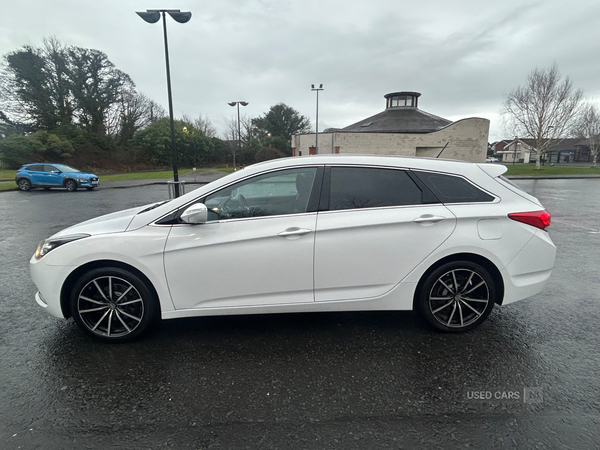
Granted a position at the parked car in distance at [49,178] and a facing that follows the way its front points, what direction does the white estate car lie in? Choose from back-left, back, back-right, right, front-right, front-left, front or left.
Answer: front-right

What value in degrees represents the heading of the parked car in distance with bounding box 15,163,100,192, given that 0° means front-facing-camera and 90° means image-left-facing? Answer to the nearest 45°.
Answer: approximately 315°

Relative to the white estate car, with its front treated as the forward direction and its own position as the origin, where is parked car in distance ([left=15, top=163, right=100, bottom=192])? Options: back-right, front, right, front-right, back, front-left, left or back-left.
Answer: front-right

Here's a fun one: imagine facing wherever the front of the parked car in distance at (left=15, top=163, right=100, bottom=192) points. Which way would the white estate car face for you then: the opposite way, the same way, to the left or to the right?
the opposite way

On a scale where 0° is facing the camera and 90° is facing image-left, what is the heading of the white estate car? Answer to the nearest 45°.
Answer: approximately 90°

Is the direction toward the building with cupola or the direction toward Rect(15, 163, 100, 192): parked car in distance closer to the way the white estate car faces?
the parked car in distance

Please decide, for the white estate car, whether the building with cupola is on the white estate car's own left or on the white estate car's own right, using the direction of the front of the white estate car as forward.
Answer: on the white estate car's own right

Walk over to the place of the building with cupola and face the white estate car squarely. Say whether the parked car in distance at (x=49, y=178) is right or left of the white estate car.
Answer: right

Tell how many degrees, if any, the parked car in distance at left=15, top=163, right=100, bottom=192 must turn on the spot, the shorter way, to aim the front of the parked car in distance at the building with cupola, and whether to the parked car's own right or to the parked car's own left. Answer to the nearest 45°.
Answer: approximately 45° to the parked car's own left
